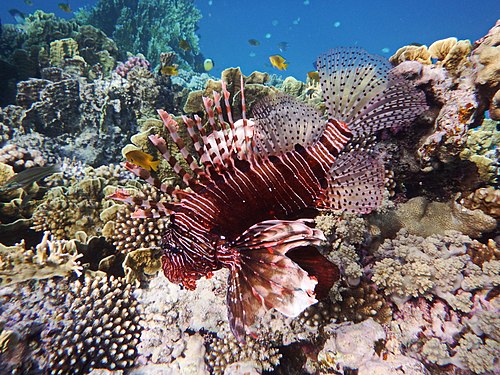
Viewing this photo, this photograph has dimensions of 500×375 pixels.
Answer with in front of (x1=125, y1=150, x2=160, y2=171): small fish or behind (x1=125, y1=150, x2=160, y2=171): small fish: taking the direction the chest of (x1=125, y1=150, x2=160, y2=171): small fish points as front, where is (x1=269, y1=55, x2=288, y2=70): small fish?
behind

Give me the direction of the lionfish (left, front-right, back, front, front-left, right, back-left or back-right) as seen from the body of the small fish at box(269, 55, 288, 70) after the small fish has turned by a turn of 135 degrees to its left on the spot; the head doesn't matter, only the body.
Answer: front-right

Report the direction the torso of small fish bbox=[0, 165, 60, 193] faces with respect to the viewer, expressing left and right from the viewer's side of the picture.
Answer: facing to the left of the viewer

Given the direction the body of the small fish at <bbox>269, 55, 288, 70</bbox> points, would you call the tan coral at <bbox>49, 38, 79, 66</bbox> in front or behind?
in front

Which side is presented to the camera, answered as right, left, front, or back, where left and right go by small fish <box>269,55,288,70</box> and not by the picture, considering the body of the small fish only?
left

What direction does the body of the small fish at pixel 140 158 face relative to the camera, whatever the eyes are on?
to the viewer's left

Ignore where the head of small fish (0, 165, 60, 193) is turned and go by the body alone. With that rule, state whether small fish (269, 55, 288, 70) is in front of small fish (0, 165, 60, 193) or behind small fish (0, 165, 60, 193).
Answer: behind
